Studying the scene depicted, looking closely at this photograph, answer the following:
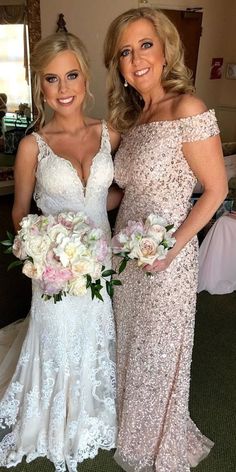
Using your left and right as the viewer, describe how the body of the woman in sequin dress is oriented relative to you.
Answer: facing the viewer and to the left of the viewer

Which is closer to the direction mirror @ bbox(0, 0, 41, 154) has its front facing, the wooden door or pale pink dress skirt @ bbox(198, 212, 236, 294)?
the pale pink dress skirt

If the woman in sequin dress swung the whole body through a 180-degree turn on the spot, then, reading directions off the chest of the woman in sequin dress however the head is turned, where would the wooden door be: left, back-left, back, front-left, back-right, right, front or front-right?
front-left

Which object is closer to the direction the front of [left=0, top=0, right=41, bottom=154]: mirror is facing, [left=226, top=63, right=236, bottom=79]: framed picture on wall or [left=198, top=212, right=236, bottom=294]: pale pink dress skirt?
the pale pink dress skirt

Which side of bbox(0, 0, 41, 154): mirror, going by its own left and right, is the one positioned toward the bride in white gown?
front

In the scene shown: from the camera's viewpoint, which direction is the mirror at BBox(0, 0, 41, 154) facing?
toward the camera

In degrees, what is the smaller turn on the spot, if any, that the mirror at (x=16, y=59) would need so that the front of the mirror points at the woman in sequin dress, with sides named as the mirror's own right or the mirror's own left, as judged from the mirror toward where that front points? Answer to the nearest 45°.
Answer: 0° — it already faces them
